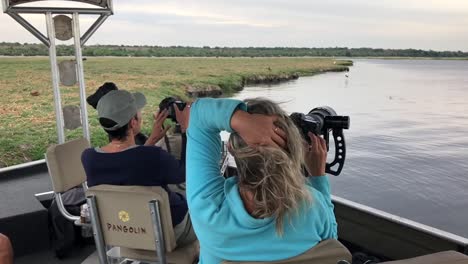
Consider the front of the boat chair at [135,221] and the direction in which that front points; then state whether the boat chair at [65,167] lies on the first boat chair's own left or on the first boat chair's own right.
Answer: on the first boat chair's own left

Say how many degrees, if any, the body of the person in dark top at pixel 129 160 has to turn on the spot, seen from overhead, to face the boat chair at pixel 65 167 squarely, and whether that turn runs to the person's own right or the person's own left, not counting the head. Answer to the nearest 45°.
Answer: approximately 90° to the person's own left

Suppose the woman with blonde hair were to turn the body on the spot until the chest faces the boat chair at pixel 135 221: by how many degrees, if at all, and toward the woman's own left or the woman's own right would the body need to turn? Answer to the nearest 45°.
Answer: approximately 45° to the woman's own left

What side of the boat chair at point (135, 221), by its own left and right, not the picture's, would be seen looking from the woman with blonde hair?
right

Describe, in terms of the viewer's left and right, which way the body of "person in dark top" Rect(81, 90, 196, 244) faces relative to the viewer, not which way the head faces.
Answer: facing away from the viewer and to the right of the viewer

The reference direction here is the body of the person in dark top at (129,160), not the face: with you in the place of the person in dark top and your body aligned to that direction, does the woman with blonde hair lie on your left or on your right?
on your right

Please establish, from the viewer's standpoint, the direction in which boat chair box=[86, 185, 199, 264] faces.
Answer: facing away from the viewer and to the right of the viewer

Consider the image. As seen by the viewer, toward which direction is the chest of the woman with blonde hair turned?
away from the camera

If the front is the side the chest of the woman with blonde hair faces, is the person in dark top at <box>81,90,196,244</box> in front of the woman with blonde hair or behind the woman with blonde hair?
in front

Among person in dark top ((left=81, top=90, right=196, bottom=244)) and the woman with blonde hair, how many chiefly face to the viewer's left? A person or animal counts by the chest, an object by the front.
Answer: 0

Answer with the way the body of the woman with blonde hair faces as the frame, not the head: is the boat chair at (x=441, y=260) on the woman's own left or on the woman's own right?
on the woman's own right
